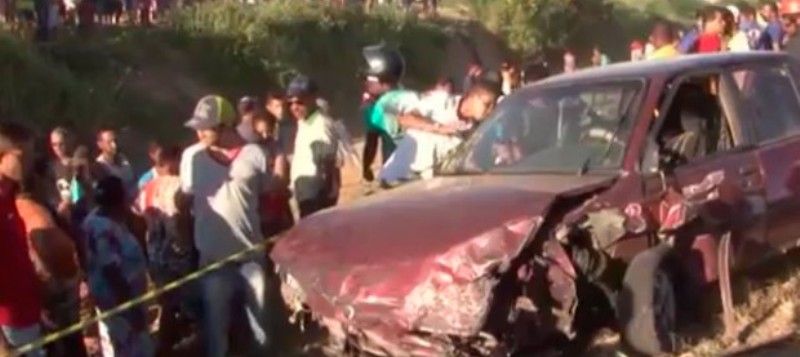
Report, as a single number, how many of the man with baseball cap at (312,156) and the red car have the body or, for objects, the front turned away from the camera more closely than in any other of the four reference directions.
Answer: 0

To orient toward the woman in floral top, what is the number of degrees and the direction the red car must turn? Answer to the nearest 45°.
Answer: approximately 45° to its right

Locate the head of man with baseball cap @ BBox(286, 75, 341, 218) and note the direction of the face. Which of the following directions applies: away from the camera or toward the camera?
toward the camera

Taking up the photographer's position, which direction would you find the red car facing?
facing the viewer and to the left of the viewer

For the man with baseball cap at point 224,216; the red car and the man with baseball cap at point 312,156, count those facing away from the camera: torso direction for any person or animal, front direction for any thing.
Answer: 0
